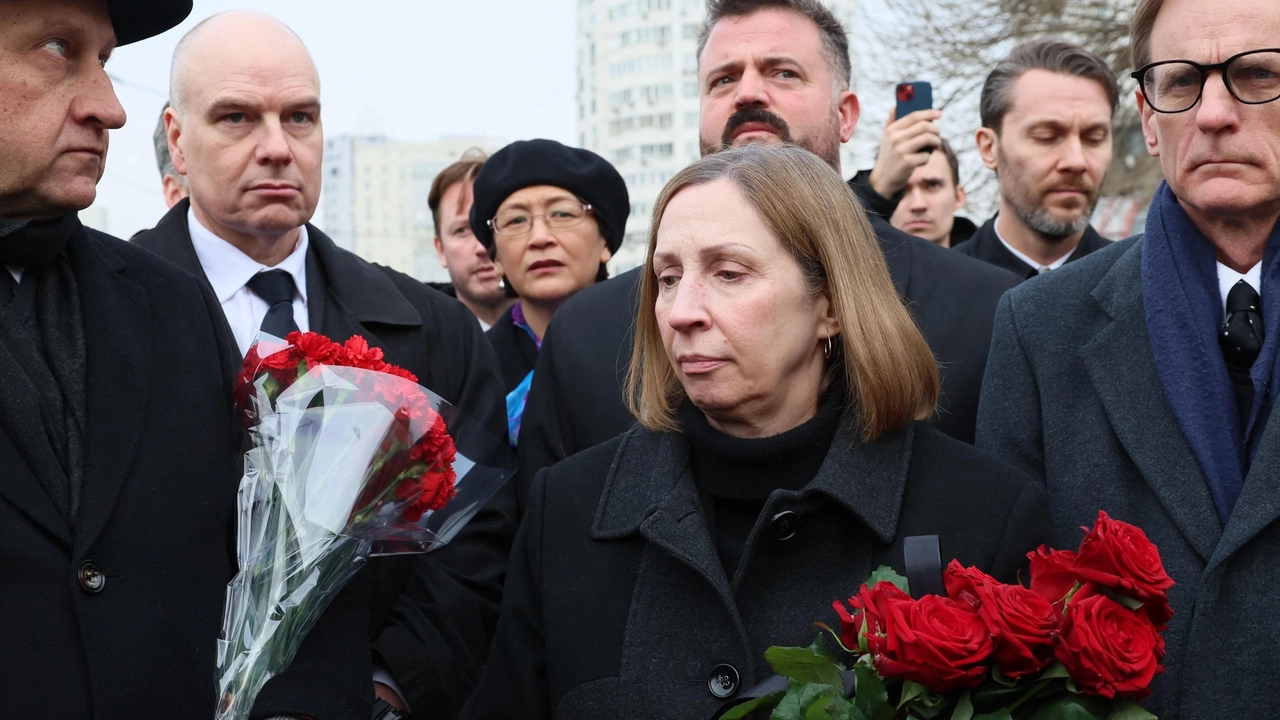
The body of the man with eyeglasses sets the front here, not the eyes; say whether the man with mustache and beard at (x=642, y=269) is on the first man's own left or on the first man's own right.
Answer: on the first man's own right

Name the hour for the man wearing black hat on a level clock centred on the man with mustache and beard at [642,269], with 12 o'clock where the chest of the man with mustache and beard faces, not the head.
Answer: The man wearing black hat is roughly at 1 o'clock from the man with mustache and beard.

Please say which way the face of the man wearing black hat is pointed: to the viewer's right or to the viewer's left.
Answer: to the viewer's right

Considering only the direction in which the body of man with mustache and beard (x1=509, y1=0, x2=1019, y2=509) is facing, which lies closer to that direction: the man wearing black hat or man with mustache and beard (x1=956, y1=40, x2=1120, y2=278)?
the man wearing black hat

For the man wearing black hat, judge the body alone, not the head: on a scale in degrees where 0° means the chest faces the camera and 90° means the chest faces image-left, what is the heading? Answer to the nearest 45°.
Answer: approximately 0°

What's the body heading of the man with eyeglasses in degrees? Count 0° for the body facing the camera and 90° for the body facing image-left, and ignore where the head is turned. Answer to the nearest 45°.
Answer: approximately 0°

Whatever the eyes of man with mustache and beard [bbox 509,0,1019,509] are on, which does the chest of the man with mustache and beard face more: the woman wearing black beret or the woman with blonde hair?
the woman with blonde hair

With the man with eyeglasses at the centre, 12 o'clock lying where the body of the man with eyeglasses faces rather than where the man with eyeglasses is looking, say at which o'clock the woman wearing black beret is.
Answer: The woman wearing black beret is roughly at 4 o'clock from the man with eyeglasses.
